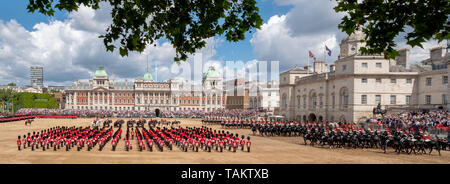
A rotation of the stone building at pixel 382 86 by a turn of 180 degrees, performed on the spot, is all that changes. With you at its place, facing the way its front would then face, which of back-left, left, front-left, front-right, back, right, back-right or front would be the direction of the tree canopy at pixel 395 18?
back-right

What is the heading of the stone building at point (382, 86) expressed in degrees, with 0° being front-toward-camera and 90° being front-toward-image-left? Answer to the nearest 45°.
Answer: approximately 45°
